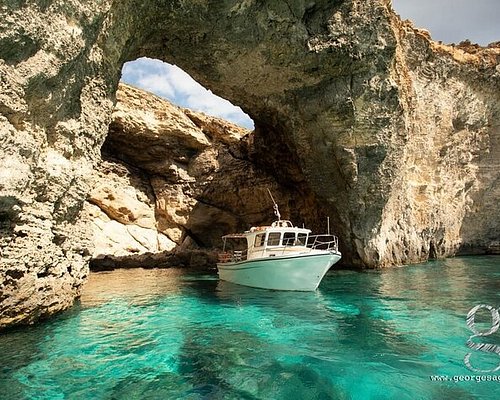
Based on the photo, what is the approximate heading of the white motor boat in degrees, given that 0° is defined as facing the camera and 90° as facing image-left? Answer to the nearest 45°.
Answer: approximately 315°
